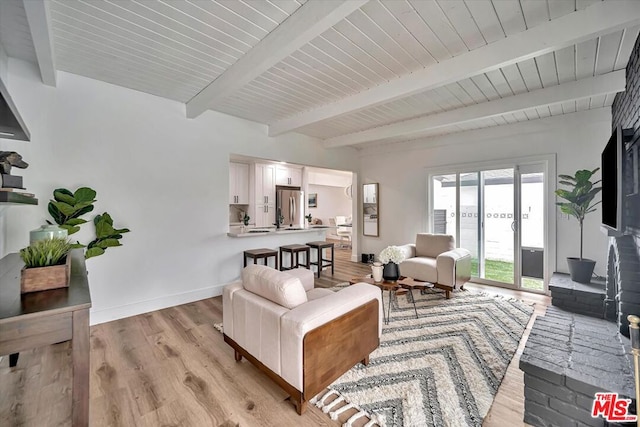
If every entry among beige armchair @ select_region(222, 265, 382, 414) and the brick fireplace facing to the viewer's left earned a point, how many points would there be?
1

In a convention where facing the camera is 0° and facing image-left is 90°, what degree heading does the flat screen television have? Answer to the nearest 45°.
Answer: approximately 90°

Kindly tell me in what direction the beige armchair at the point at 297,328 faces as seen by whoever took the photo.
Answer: facing away from the viewer and to the right of the viewer

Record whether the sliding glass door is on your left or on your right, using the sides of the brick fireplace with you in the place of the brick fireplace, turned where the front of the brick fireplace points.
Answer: on your right

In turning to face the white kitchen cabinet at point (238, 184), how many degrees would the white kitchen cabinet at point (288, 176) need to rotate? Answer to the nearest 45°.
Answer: approximately 90° to its right

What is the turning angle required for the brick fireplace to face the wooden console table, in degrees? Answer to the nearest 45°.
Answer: approximately 45° to its left

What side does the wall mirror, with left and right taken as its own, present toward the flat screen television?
left

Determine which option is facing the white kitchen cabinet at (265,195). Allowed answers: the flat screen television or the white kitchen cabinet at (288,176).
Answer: the flat screen television

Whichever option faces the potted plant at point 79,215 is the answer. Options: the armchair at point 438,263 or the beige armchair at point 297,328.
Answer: the armchair

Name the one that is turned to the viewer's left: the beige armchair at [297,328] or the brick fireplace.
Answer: the brick fireplace

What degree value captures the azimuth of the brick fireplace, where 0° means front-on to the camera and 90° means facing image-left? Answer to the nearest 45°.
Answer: approximately 90°

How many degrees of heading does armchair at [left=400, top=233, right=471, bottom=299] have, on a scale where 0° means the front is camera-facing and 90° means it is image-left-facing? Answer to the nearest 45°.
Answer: approximately 45°
